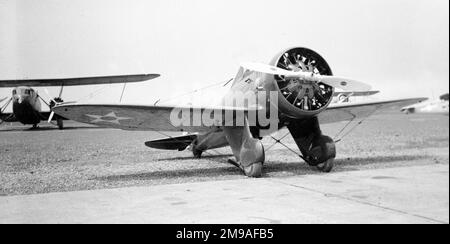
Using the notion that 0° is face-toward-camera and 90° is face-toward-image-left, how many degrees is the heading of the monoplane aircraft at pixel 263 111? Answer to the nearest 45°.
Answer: approximately 315°
